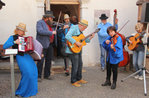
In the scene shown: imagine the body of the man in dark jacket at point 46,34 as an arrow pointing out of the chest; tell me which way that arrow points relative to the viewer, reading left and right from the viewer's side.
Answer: facing the viewer and to the right of the viewer

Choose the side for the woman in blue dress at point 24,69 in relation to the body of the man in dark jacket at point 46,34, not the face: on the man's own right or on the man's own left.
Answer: on the man's own right

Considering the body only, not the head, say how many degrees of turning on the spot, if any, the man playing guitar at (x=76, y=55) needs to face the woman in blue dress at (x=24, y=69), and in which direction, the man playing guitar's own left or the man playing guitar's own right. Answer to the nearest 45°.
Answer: approximately 90° to the man playing guitar's own right

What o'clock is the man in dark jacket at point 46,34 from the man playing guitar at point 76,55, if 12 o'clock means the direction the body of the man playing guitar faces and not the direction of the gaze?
The man in dark jacket is roughly at 5 o'clock from the man playing guitar.

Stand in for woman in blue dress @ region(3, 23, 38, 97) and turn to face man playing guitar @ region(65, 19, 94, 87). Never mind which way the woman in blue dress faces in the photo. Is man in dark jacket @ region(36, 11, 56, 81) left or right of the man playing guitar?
left

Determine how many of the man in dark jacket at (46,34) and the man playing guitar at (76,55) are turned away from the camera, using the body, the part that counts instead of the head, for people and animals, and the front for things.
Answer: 0

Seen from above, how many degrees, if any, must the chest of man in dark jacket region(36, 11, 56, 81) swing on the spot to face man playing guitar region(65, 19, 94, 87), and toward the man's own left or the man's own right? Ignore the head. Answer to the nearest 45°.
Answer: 0° — they already face them

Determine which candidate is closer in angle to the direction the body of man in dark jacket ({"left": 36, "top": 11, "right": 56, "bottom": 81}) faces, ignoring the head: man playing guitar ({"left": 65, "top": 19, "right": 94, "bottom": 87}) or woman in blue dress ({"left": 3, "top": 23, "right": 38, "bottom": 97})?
the man playing guitar
